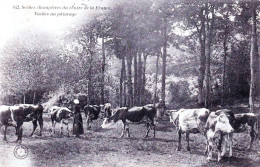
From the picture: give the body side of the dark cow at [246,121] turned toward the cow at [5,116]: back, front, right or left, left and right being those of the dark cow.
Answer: front

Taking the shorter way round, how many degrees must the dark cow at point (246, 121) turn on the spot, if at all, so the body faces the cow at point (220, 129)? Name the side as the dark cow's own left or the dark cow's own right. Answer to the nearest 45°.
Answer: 0° — it already faces it

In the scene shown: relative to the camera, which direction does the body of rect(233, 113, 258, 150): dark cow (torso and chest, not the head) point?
to the viewer's left

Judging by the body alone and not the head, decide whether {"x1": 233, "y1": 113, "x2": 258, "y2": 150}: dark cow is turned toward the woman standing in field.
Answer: yes

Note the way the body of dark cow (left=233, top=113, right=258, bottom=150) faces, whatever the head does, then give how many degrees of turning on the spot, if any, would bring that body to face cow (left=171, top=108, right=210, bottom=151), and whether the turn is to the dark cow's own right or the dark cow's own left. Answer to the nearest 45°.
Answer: approximately 45° to the dark cow's own left

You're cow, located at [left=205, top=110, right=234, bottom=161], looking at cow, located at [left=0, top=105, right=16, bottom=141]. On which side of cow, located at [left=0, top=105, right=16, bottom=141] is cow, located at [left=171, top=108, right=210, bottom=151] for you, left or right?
right
